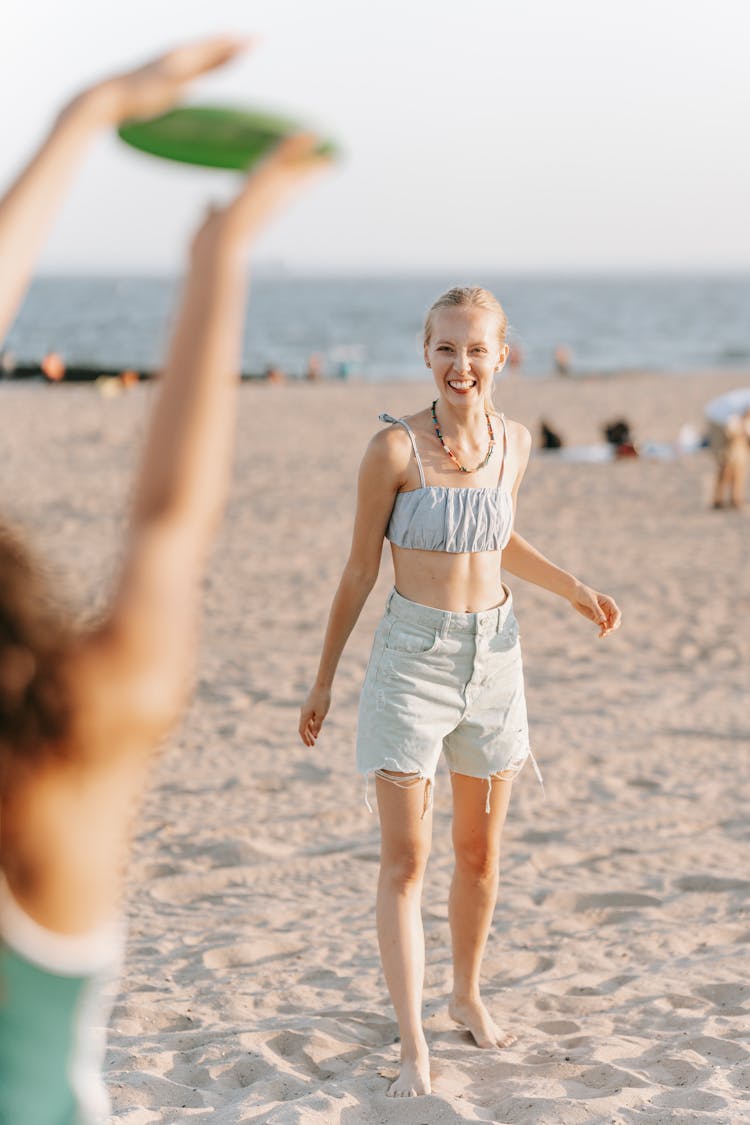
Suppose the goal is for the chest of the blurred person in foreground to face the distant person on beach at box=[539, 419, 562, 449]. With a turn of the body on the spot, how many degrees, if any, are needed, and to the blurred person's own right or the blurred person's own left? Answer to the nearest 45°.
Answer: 0° — they already face them

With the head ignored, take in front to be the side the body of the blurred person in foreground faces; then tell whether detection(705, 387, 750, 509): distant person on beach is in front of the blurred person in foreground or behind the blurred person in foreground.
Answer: in front

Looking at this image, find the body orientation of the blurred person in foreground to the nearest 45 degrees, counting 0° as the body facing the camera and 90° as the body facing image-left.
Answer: approximately 180°

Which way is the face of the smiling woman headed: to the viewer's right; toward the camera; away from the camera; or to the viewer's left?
toward the camera

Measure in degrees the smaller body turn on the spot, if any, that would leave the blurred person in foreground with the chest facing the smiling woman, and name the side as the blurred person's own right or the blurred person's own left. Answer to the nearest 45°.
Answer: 0° — they already face them
